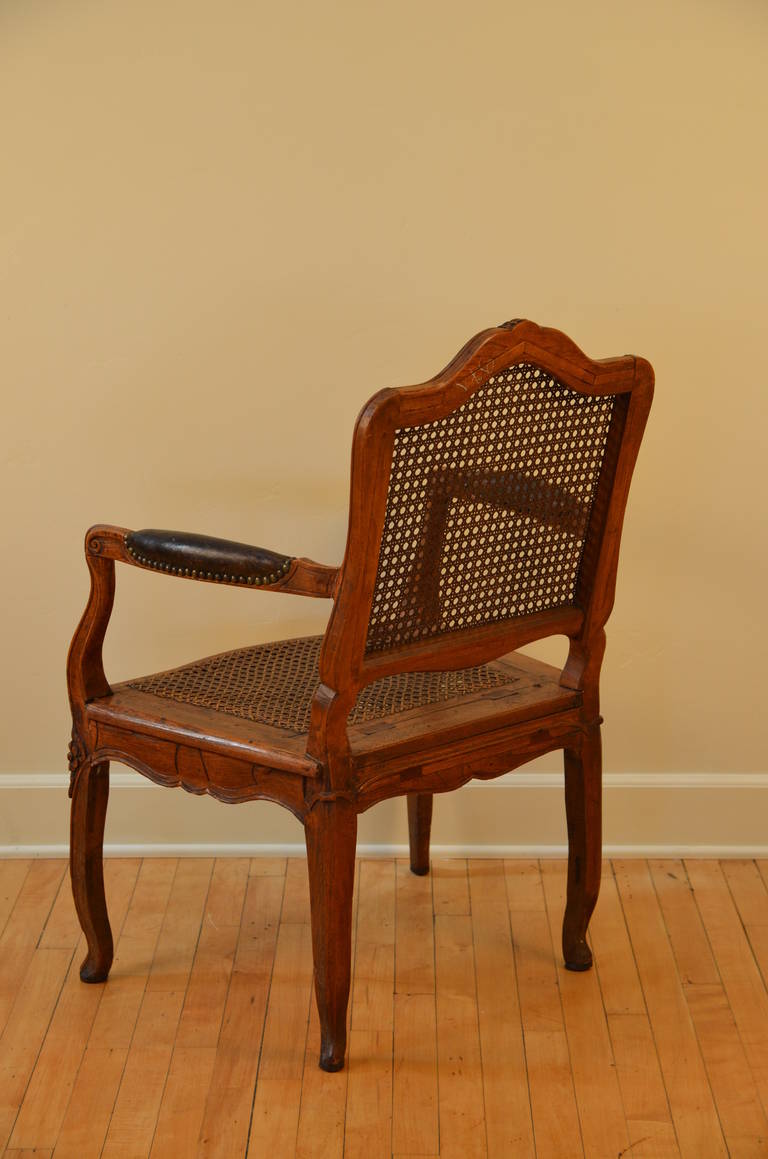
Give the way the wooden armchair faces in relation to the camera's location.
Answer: facing away from the viewer and to the left of the viewer
